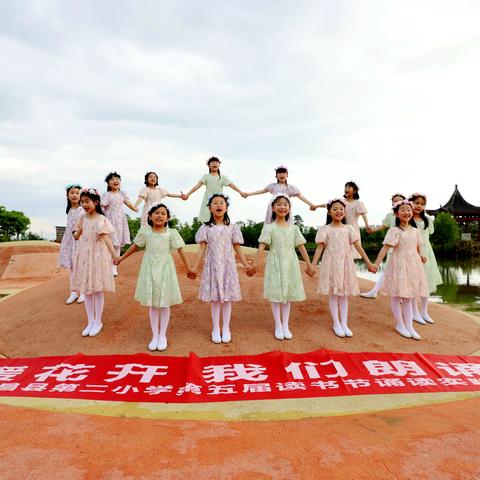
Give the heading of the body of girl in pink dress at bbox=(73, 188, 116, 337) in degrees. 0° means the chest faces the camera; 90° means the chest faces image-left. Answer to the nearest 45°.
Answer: approximately 45°

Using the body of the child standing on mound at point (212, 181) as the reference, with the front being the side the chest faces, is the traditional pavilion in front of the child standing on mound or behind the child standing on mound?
behind

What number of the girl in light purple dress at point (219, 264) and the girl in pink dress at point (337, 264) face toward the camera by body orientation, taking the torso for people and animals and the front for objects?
2

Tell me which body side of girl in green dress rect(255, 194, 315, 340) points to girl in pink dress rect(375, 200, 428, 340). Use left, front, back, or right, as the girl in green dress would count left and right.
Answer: left

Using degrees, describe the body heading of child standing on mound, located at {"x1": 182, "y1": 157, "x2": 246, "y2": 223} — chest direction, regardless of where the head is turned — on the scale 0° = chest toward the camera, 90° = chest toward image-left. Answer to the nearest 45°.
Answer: approximately 0°

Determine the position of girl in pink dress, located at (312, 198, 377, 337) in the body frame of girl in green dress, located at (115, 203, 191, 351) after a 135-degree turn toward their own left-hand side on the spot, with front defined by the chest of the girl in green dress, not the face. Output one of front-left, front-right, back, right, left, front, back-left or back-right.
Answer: front-right

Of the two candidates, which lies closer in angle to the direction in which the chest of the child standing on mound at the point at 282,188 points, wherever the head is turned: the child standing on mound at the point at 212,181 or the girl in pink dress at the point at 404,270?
the girl in pink dress

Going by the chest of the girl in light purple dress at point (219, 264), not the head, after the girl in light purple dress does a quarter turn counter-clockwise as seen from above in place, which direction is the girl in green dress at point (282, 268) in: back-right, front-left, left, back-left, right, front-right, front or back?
front

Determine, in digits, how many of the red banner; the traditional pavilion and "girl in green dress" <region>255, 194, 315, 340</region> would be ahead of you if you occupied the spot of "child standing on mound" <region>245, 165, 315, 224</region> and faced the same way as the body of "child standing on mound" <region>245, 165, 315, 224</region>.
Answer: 2

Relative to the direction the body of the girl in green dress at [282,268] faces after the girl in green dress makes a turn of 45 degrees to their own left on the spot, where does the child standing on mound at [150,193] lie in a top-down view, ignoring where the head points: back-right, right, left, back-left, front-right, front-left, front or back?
back

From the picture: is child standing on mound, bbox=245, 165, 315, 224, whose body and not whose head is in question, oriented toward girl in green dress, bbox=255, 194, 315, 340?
yes

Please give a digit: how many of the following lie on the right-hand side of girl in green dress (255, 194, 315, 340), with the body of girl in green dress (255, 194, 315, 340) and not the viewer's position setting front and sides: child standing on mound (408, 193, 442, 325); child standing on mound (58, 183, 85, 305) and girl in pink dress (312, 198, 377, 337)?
1
